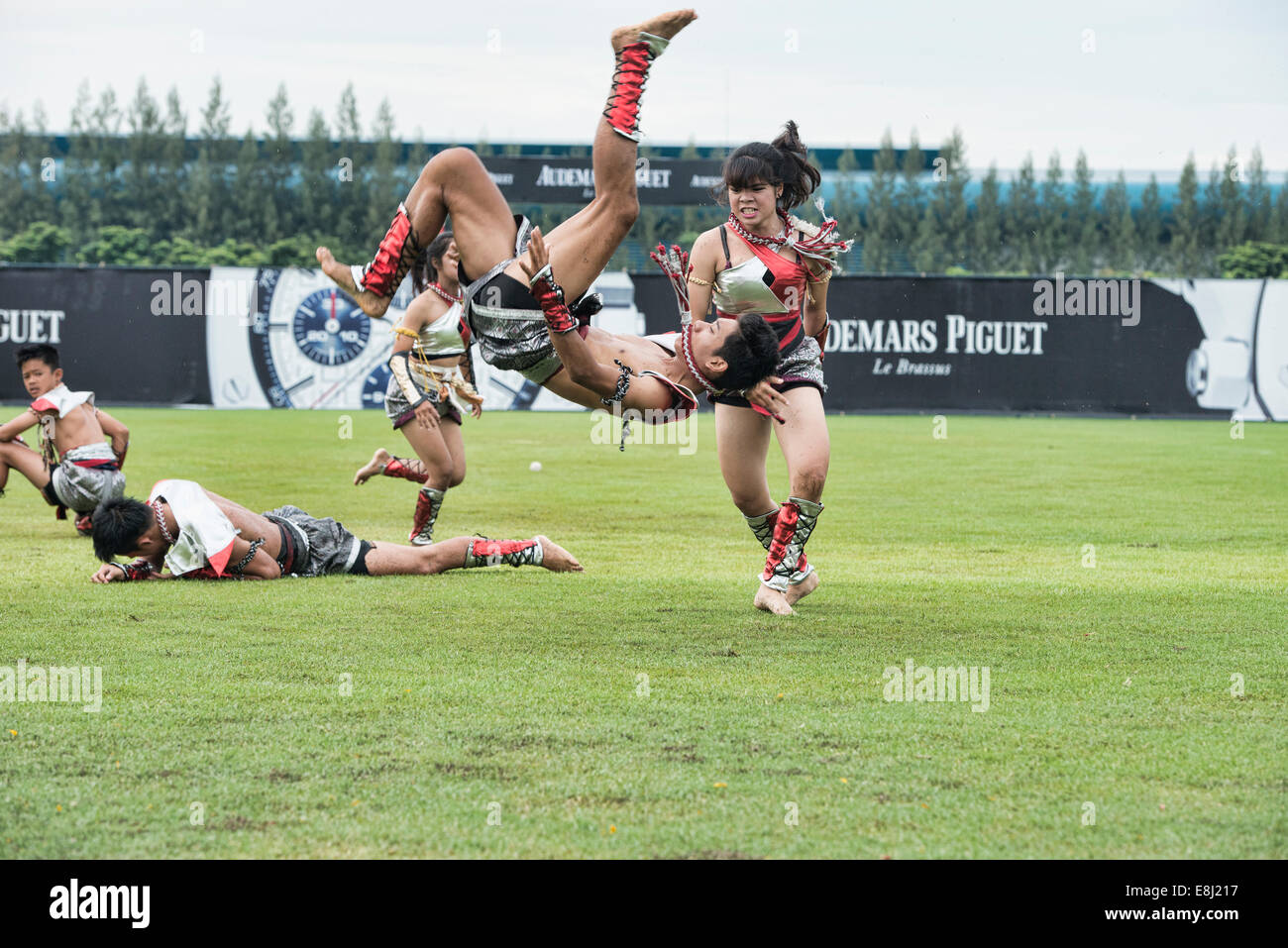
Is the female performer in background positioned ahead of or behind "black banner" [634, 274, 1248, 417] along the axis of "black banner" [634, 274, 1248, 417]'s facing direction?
ahead

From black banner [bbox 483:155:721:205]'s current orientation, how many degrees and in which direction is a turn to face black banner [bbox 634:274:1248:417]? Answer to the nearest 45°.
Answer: approximately 45° to its left

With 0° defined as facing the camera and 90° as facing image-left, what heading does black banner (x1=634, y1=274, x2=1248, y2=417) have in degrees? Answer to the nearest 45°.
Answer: approximately 0°

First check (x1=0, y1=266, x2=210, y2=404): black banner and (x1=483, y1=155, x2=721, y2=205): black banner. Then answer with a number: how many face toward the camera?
2

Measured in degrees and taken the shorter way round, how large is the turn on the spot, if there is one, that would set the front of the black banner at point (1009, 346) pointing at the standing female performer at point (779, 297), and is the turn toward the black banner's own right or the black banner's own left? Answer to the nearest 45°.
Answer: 0° — it already faces them

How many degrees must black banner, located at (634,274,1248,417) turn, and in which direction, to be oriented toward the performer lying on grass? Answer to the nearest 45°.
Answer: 0° — it already faces them

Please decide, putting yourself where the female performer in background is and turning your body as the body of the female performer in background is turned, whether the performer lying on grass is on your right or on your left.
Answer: on your right

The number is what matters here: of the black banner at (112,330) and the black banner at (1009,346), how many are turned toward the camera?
2

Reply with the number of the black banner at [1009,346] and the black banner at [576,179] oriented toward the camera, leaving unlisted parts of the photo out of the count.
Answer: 2

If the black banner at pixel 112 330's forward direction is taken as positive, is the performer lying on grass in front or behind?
in front
